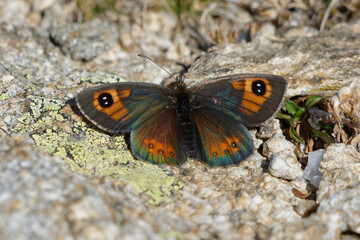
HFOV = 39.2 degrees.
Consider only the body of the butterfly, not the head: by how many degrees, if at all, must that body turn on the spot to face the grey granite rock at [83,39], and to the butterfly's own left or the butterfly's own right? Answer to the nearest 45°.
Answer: approximately 45° to the butterfly's own left

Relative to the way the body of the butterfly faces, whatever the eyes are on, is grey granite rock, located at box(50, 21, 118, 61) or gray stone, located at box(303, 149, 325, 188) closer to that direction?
the grey granite rock

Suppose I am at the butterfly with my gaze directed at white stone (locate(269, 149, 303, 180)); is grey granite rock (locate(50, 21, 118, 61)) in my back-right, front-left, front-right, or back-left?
back-left

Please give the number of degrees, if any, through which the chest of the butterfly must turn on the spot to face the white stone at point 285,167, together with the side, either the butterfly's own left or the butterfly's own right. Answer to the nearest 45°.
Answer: approximately 135° to the butterfly's own right

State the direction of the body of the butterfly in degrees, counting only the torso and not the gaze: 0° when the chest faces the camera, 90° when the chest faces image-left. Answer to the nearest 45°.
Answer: approximately 180°

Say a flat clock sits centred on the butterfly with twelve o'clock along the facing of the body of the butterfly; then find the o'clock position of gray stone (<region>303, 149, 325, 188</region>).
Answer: The gray stone is roughly at 4 o'clock from the butterfly.
